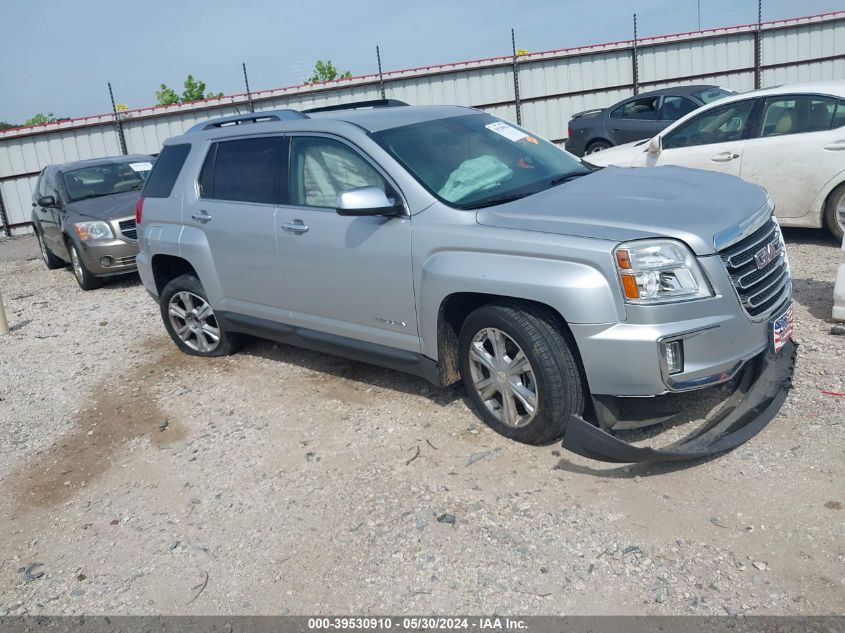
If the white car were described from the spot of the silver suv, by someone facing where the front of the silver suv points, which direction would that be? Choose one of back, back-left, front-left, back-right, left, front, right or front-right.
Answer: left

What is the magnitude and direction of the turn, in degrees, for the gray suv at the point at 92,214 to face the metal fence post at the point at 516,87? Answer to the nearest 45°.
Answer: approximately 90° to its left

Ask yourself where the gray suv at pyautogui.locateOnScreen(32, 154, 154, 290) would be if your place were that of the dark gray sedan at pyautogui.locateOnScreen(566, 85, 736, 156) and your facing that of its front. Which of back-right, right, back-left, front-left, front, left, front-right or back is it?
right

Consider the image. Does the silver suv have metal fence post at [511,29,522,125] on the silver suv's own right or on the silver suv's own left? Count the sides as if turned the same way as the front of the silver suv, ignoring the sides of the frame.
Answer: on the silver suv's own left

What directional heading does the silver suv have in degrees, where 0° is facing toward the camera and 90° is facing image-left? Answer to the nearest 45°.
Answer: approximately 315°

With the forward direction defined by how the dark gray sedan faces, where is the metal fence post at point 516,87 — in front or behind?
behind

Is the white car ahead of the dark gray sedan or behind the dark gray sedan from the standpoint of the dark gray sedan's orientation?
ahead

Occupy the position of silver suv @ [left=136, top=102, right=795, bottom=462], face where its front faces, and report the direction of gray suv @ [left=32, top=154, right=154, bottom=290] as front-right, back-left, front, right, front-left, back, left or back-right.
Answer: back

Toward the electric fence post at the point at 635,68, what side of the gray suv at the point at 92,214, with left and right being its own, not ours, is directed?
left

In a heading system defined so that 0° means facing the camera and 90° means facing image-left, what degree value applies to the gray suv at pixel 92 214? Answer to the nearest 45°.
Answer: approximately 315°
